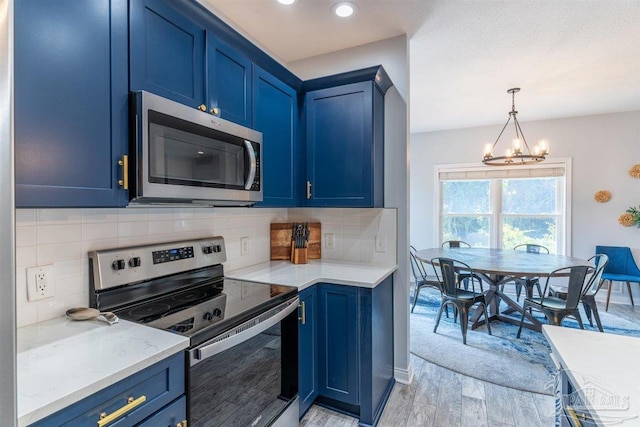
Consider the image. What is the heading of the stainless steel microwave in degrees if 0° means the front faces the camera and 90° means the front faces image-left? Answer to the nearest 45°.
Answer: approximately 315°

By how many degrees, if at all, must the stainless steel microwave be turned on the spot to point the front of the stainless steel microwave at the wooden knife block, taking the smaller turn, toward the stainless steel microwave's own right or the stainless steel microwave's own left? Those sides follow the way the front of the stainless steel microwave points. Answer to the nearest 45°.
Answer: approximately 90° to the stainless steel microwave's own left

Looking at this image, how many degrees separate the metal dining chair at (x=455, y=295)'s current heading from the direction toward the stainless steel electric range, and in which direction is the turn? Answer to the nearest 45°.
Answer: approximately 180°

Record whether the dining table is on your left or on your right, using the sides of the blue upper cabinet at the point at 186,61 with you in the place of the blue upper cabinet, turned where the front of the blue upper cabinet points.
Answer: on your left

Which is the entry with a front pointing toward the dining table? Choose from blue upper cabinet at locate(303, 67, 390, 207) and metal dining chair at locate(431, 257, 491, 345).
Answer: the metal dining chair

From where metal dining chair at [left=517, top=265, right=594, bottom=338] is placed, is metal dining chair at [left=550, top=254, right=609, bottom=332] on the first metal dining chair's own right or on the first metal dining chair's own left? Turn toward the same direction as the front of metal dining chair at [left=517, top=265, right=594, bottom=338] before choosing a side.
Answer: on the first metal dining chair's own right

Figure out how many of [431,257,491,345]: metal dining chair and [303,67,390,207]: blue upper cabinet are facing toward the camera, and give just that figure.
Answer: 1

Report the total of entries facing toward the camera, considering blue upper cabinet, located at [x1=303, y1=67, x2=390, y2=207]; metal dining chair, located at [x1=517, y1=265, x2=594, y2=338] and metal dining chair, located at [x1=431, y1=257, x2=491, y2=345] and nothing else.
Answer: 1

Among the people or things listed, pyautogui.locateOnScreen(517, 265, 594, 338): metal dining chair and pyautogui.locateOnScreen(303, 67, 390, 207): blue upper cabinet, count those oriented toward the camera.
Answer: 1
